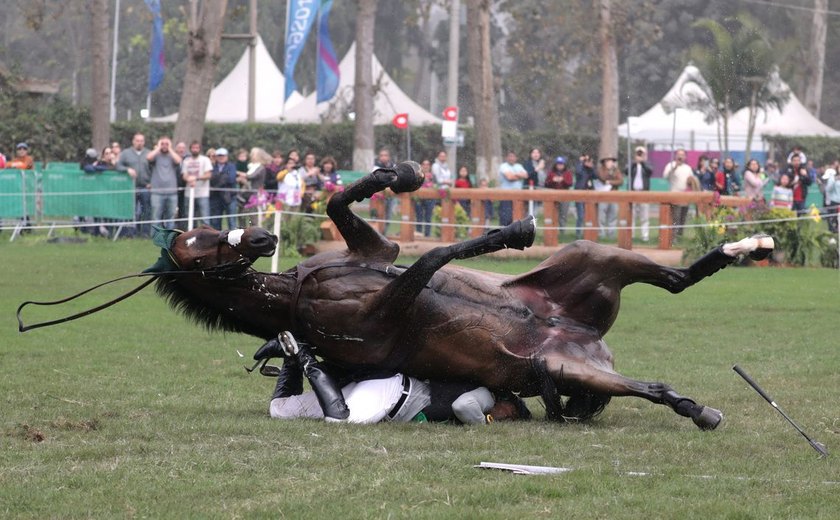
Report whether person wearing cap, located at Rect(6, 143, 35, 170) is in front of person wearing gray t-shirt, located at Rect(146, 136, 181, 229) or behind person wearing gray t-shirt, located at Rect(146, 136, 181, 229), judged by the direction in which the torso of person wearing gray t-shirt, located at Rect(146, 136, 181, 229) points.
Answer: behind

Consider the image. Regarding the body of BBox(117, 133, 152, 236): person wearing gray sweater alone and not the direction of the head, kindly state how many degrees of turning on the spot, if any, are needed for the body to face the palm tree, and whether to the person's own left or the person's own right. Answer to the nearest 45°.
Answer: approximately 135° to the person's own left

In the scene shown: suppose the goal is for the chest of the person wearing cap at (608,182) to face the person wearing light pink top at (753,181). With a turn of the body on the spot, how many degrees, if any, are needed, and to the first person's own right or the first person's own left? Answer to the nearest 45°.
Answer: approximately 135° to the first person's own left

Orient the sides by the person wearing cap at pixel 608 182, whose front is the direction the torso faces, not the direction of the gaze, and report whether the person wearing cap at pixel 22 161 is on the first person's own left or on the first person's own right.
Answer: on the first person's own right

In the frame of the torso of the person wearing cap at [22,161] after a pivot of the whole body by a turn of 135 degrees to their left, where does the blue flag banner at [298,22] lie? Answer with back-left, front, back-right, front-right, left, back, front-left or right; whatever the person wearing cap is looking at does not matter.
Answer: front

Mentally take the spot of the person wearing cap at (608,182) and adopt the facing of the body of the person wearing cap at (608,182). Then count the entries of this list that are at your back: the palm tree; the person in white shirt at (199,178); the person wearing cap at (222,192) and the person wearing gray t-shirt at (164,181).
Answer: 1

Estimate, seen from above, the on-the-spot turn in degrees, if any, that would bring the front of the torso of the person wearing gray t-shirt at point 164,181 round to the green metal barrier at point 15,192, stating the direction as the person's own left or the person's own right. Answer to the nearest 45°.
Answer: approximately 135° to the person's own right

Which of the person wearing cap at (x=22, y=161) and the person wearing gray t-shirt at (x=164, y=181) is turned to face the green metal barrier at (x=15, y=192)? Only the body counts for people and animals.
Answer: the person wearing cap at (x=22, y=161)

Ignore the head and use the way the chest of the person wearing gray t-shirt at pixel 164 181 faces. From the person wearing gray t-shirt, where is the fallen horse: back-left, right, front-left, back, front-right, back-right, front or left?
front

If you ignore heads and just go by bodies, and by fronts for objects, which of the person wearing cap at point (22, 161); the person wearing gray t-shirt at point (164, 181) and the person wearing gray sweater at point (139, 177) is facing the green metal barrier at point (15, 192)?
the person wearing cap at point (22, 161)

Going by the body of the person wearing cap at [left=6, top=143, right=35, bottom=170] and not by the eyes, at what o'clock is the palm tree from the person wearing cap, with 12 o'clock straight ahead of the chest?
The palm tree is roughly at 8 o'clock from the person wearing cap.

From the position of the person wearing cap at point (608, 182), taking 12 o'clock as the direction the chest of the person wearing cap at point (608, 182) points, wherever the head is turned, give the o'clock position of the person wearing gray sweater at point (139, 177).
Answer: the person wearing gray sweater at point (139, 177) is roughly at 2 o'clock from the person wearing cap at point (608, 182).
